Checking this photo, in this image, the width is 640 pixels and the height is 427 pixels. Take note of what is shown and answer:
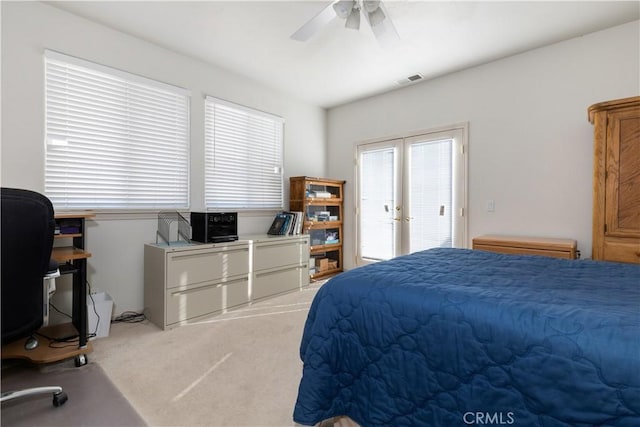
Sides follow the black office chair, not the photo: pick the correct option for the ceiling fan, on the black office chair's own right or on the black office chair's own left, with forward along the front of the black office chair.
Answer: on the black office chair's own right

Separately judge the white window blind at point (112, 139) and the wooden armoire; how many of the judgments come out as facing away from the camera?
0

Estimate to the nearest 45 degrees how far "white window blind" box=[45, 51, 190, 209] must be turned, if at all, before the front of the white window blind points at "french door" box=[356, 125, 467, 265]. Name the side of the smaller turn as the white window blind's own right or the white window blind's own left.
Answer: approximately 45° to the white window blind's own left

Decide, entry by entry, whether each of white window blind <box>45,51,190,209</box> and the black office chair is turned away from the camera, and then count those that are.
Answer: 1

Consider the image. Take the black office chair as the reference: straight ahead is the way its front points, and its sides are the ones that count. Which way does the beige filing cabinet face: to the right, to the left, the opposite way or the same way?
the opposite way

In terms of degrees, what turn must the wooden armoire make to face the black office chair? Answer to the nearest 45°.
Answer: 0° — it already faces it

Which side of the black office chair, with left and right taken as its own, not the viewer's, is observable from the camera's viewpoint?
back

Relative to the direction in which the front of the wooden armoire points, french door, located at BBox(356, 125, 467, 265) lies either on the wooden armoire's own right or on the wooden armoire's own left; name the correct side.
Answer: on the wooden armoire's own right

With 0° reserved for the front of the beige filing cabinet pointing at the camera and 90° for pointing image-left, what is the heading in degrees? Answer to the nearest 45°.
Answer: approximately 315°

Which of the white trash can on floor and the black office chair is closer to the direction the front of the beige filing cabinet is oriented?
the black office chair

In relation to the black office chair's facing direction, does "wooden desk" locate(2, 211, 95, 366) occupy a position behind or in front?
in front

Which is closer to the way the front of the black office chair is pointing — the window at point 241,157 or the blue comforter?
the window

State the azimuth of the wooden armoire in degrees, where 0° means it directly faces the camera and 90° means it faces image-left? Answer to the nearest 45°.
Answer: approximately 45°

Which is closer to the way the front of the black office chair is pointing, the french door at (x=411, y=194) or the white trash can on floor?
the white trash can on floor

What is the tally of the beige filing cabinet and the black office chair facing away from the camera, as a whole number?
1

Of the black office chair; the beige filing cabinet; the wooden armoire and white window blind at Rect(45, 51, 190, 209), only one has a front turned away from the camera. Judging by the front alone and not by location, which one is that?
the black office chair

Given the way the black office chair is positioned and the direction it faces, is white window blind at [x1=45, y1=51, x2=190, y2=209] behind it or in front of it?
in front
